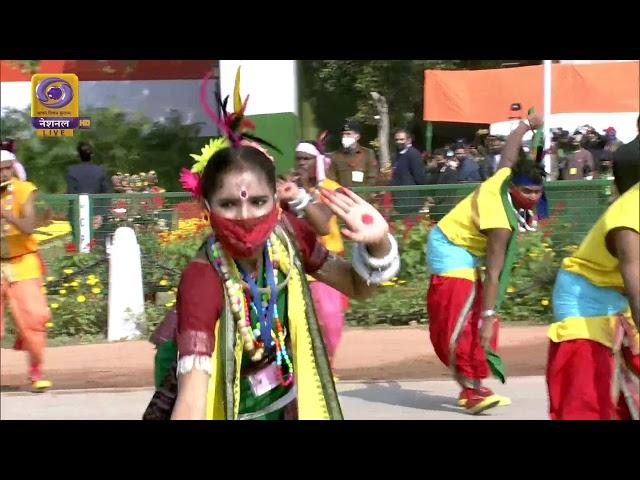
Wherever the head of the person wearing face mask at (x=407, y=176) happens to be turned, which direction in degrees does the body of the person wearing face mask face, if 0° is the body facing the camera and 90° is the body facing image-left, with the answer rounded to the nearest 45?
approximately 45°

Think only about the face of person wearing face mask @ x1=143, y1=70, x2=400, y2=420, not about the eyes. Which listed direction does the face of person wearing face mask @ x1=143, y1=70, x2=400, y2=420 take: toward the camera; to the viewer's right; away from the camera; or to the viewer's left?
toward the camera

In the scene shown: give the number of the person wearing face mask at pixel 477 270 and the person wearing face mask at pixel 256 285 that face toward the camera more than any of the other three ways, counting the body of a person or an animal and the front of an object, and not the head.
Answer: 1

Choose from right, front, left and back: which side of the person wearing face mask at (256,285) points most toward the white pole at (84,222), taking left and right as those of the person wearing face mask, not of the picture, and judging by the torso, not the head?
back

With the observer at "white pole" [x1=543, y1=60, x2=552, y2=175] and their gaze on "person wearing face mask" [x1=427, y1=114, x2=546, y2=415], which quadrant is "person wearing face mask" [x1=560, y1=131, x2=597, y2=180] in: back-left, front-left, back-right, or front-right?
front-left

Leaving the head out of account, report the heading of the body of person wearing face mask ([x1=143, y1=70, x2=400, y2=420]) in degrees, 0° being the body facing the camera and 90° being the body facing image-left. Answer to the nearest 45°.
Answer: approximately 0°

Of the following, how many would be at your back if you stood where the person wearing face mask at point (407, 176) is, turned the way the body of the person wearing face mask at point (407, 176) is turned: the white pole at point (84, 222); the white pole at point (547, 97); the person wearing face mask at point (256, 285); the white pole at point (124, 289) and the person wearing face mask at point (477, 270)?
1

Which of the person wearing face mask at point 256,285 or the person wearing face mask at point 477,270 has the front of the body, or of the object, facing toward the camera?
the person wearing face mask at point 256,285

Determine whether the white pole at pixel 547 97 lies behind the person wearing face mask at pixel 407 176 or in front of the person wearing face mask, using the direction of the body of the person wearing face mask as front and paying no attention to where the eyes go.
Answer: behind

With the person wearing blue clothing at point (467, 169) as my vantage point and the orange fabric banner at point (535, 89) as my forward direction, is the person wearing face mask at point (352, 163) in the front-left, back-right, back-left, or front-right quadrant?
back-left
